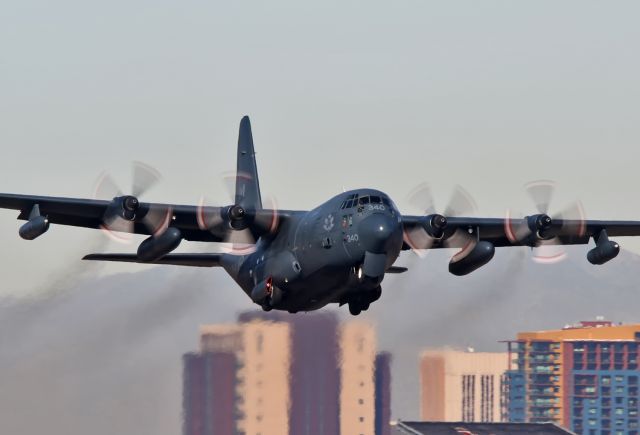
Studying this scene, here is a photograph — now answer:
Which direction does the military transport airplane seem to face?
toward the camera
